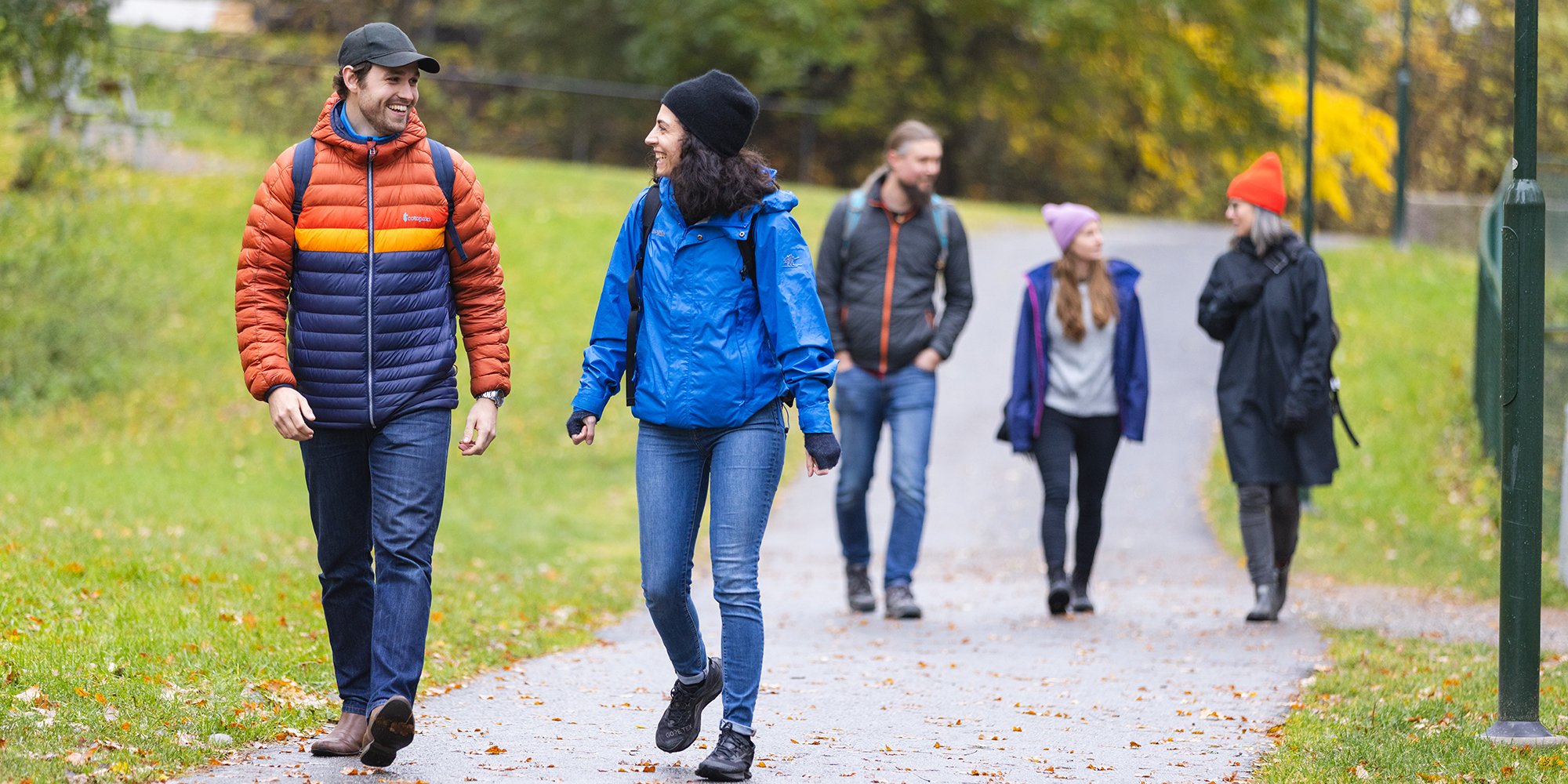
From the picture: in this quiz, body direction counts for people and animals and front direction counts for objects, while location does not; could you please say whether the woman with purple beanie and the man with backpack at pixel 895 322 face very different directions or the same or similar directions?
same or similar directions

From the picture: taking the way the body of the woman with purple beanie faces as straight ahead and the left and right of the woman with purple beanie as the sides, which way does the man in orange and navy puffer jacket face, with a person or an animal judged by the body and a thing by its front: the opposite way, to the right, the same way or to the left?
the same way

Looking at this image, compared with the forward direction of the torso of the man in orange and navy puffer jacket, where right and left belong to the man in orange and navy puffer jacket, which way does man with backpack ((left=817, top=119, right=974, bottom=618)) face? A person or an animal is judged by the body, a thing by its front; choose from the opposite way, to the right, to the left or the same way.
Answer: the same way

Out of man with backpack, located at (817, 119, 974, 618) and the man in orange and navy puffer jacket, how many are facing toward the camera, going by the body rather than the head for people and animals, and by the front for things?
2

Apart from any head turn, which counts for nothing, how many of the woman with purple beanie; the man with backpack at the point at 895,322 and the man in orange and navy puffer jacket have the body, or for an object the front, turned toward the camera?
3

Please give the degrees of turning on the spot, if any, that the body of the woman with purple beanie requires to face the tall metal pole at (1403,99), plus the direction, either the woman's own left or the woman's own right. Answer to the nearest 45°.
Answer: approximately 180°

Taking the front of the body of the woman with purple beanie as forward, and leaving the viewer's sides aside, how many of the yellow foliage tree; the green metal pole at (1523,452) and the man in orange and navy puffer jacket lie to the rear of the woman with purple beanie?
1

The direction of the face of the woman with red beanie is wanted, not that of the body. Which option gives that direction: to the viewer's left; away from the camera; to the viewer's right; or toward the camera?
to the viewer's left

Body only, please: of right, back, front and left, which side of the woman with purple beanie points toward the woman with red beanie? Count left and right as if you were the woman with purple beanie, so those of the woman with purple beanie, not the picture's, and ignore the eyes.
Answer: left

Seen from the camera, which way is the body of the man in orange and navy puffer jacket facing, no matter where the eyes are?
toward the camera

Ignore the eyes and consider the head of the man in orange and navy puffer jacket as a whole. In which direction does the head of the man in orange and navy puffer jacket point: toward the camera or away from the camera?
toward the camera

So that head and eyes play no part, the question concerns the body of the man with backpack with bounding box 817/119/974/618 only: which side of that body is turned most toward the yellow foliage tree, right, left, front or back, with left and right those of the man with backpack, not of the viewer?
back

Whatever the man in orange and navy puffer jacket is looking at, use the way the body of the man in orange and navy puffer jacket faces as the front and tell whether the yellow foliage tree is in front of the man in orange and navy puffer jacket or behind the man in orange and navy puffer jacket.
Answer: behind

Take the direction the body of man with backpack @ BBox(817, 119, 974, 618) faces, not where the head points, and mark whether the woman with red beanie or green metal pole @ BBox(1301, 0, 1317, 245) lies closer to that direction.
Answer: the woman with red beanie

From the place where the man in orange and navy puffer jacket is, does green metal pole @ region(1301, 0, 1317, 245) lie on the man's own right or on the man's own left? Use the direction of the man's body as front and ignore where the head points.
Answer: on the man's own left

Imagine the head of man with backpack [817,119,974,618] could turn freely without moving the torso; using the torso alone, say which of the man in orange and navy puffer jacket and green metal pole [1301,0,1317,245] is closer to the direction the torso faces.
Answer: the man in orange and navy puffer jacket
